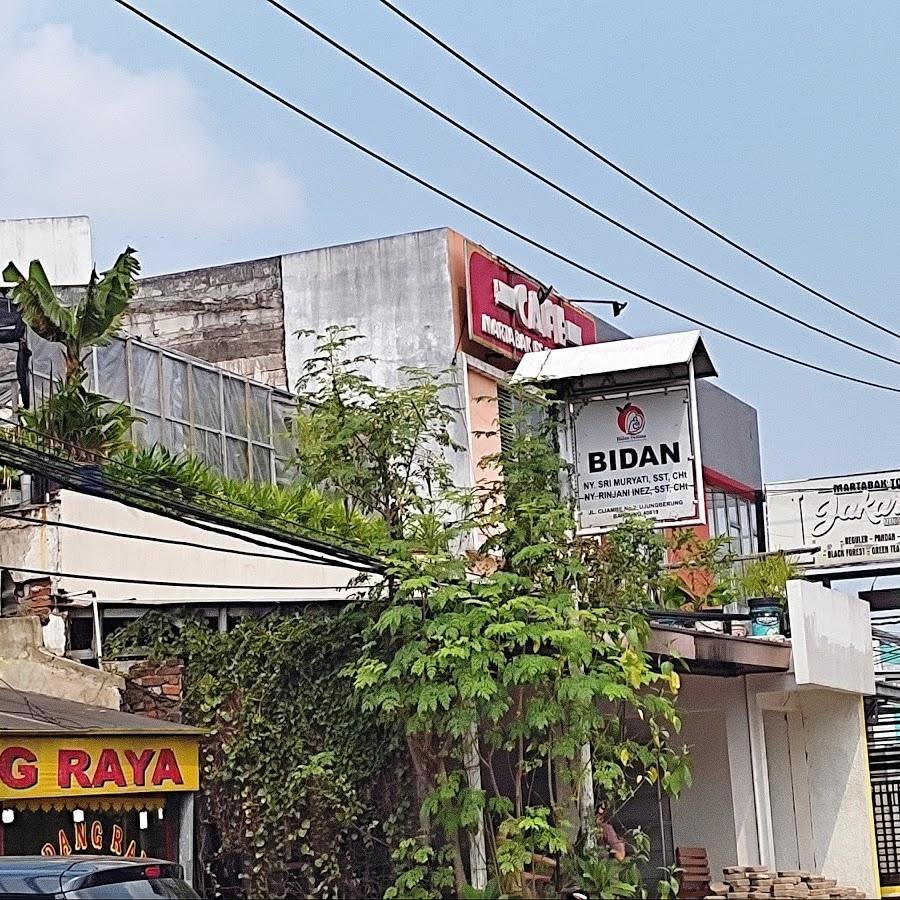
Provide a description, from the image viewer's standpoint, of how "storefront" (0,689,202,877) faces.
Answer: facing the viewer

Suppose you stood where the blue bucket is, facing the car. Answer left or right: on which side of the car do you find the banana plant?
right

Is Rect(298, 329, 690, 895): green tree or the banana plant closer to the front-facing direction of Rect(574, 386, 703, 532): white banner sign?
the green tree

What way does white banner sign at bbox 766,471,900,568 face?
toward the camera

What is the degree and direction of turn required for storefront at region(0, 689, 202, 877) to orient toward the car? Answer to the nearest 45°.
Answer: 0° — it already faces it

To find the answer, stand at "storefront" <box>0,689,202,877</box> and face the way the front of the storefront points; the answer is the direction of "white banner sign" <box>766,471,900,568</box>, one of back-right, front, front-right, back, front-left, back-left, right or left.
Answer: back-left

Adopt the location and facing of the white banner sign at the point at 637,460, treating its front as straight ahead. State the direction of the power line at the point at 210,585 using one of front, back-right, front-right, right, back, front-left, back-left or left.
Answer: right

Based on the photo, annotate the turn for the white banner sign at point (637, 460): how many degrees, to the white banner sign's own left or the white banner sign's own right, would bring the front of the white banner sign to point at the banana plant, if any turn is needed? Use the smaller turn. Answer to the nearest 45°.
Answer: approximately 90° to the white banner sign's own right

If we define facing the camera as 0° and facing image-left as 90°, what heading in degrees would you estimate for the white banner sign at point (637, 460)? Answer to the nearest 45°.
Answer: approximately 0°

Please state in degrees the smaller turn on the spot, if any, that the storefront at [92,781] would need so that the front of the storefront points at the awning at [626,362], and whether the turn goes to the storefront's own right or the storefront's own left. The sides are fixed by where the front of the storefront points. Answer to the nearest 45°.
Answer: approximately 90° to the storefront's own left
